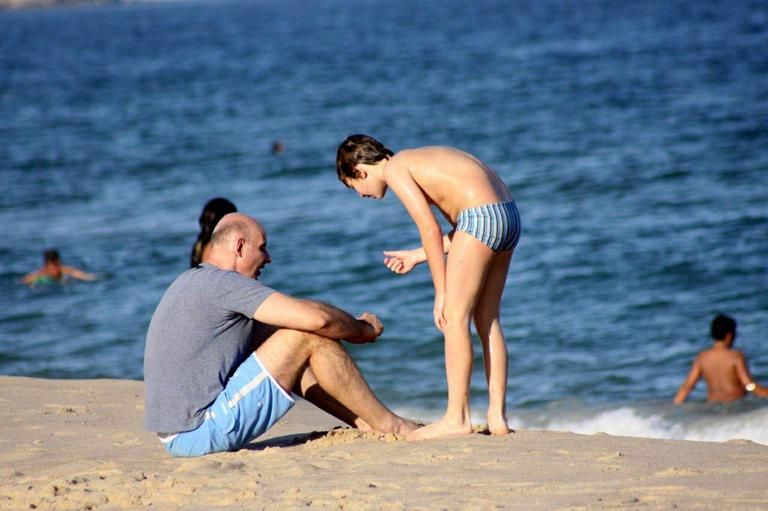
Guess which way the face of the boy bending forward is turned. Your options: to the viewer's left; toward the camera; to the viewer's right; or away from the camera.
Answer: to the viewer's left

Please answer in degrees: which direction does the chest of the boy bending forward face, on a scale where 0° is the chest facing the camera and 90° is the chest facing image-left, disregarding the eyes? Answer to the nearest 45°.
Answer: approximately 90°

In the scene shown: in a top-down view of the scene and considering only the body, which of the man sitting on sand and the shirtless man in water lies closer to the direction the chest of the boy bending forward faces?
the man sitting on sand

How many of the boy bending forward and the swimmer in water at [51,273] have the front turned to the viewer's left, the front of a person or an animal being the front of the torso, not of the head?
1

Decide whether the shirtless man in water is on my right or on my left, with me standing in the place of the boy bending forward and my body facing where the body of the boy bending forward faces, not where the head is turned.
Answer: on my right

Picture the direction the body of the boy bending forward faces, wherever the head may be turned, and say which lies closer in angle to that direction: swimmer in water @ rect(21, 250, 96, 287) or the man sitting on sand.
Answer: the man sitting on sand

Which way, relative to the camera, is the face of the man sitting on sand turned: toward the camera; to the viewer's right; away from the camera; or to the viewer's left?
to the viewer's right

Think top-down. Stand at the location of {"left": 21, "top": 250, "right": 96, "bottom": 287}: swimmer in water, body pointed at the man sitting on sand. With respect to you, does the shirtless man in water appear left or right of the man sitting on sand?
left
